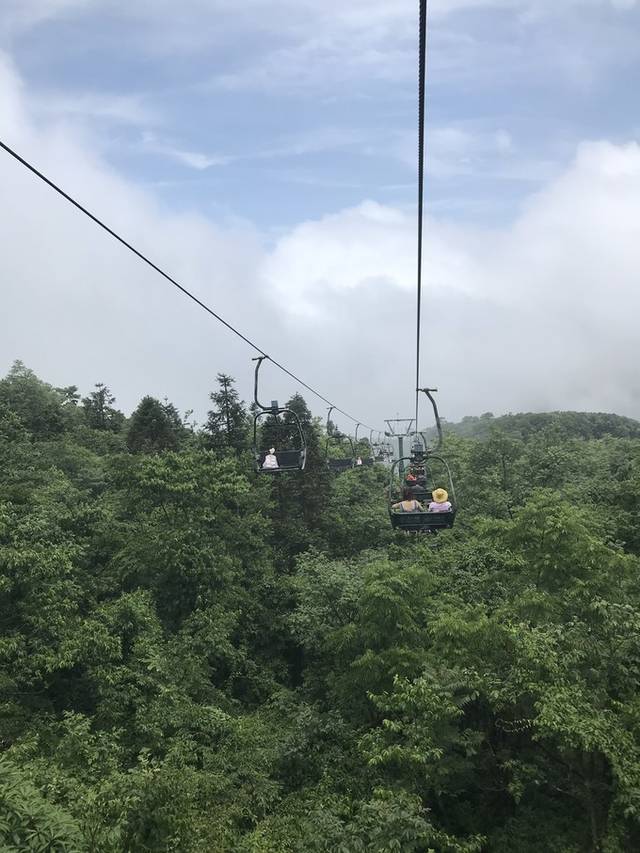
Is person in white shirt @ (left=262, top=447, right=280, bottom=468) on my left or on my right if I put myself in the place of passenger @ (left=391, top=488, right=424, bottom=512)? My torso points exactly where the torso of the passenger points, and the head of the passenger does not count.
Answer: on my left

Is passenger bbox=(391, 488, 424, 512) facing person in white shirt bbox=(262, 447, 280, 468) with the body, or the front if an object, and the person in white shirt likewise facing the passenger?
no

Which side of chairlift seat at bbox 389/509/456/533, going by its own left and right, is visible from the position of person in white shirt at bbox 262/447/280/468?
left

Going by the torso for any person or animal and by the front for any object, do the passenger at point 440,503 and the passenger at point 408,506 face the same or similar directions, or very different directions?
same or similar directions

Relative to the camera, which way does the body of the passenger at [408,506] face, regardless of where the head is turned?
away from the camera

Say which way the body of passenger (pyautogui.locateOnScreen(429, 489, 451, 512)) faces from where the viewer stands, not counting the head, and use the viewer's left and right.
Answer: facing away from the viewer

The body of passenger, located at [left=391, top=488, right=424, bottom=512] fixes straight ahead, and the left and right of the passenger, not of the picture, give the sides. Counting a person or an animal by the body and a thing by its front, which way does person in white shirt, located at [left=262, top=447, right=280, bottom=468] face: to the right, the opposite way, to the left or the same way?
the opposite way

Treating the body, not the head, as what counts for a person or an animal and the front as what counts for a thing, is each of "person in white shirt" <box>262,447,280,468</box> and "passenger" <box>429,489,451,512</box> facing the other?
no

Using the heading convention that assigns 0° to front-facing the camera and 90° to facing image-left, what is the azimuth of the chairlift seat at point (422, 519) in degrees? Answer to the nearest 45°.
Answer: approximately 180°

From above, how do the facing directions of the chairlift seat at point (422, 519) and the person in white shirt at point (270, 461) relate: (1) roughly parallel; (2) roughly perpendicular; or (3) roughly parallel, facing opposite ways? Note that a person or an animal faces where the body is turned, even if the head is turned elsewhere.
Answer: roughly parallel, facing opposite ways
